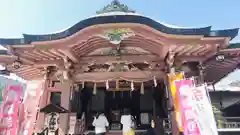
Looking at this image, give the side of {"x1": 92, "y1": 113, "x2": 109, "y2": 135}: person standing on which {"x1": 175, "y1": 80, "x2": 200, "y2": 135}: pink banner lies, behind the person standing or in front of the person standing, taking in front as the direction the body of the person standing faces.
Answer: behind

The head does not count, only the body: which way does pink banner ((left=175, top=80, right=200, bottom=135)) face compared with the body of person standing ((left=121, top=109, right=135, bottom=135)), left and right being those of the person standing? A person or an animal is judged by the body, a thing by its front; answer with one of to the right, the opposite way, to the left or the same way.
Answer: the opposite way

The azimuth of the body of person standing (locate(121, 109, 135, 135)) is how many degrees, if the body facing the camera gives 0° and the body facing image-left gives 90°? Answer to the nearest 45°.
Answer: approximately 180°

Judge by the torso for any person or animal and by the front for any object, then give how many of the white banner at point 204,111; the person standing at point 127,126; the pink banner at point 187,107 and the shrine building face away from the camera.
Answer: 1

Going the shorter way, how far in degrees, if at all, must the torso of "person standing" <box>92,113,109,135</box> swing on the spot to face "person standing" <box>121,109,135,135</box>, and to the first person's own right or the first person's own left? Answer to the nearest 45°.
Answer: approximately 90° to the first person's own right

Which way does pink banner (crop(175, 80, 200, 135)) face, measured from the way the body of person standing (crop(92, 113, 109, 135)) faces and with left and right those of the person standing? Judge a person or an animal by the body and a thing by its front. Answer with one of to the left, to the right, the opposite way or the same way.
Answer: the opposite way

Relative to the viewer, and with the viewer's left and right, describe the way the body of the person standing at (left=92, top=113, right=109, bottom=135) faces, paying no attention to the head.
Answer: facing away from the viewer

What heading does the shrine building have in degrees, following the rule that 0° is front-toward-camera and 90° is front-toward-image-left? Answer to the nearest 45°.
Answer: approximately 0°

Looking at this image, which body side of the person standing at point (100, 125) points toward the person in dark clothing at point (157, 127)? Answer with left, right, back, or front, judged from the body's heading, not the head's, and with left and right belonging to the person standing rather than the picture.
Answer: right
